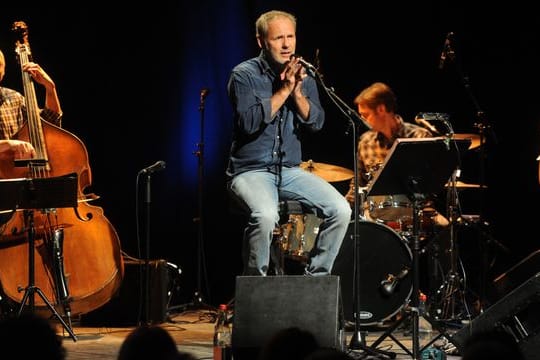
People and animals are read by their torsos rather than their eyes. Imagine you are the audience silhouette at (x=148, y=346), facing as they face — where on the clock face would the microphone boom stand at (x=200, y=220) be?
The microphone boom stand is roughly at 12 o'clock from the audience silhouette.

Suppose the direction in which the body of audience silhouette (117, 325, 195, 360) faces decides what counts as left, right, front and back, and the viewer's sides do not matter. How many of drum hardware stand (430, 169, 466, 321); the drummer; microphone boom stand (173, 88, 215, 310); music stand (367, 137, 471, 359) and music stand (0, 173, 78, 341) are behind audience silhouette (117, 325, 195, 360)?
0

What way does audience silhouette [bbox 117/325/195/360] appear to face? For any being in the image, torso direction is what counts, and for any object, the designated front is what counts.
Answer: away from the camera

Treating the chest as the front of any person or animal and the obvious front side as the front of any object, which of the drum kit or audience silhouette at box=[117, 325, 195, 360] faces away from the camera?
the audience silhouette

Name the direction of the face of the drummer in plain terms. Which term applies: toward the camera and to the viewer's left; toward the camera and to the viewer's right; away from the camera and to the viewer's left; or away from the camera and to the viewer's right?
toward the camera and to the viewer's left

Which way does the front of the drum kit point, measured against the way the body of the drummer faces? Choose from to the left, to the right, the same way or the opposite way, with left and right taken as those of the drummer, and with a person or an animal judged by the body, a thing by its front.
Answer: the same way

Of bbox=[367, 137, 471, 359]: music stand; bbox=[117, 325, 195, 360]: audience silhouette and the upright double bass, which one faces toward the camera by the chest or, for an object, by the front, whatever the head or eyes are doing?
the upright double bass

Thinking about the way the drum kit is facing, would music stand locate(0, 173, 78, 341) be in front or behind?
in front

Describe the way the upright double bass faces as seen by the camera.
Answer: facing the viewer

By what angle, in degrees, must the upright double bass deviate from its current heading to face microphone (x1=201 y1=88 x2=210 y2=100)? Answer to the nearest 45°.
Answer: approximately 135° to its left

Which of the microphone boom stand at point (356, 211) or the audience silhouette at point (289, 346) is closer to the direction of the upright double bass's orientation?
the audience silhouette

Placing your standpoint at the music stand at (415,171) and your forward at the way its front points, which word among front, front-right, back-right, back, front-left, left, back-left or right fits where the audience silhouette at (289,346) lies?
back-left

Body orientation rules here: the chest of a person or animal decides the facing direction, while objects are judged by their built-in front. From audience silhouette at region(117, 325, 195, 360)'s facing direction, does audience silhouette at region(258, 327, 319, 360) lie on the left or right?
on their right

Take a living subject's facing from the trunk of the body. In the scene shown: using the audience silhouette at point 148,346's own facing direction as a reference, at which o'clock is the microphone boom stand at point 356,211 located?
The microphone boom stand is roughly at 1 o'clock from the audience silhouette.
